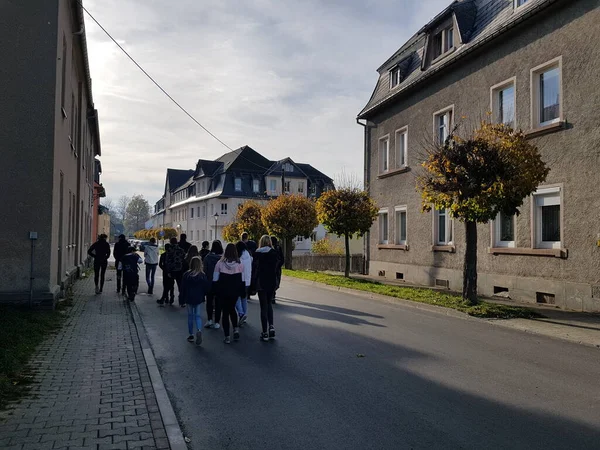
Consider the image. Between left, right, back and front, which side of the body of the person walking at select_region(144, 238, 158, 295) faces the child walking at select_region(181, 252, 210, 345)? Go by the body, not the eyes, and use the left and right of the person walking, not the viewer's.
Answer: back

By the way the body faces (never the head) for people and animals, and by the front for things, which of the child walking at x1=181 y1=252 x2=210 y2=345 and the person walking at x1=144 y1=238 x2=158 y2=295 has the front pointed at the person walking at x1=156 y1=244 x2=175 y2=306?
the child walking

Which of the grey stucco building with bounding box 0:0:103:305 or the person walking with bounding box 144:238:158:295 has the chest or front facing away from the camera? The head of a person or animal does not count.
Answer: the person walking

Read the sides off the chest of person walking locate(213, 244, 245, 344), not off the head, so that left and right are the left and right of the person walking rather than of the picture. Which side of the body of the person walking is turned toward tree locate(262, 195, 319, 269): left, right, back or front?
front

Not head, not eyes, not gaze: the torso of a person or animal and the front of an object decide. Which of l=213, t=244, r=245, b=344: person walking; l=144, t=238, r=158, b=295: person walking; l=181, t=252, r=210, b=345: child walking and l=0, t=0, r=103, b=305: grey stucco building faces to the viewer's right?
the grey stucco building

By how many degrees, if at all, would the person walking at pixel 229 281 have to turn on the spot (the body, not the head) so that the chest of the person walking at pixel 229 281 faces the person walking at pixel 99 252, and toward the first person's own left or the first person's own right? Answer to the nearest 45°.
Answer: approximately 45° to the first person's own left

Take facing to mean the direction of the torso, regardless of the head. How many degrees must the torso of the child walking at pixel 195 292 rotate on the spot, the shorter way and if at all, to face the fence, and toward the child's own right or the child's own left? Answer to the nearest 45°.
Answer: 0° — they already face it

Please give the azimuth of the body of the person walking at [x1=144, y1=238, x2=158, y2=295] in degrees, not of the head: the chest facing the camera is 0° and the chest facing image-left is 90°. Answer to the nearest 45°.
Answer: approximately 180°

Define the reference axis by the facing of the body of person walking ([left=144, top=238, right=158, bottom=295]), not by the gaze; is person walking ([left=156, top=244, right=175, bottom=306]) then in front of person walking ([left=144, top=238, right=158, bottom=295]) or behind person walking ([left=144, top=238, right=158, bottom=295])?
behind

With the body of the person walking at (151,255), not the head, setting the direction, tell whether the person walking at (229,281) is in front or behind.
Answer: behind

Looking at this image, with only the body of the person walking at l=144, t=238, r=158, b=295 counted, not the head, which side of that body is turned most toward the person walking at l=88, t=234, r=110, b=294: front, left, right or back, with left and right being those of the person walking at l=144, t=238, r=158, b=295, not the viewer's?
left

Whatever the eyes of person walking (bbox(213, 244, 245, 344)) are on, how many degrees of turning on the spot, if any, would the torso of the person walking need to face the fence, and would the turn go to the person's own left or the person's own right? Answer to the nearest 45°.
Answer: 0° — they already face it

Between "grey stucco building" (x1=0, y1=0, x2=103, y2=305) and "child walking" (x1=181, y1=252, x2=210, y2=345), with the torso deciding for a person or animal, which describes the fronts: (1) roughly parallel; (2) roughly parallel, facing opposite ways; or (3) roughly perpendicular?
roughly perpendicular

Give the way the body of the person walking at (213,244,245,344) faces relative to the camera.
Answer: away from the camera

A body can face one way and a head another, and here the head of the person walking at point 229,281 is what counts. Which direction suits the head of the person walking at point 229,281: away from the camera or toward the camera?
away from the camera

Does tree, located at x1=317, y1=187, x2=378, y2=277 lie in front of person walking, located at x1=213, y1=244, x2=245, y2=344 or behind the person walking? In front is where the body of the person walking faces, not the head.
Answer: in front
